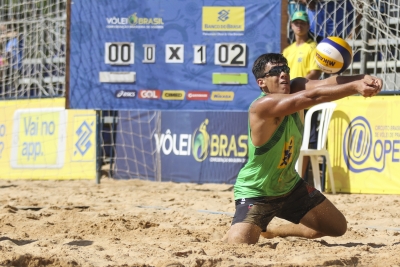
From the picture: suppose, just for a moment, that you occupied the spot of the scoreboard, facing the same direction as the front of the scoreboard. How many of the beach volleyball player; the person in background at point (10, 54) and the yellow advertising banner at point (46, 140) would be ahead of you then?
1

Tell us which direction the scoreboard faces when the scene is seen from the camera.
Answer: facing the viewer

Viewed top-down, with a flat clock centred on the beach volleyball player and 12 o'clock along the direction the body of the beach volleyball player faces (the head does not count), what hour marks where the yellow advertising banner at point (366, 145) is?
The yellow advertising banner is roughly at 8 o'clock from the beach volleyball player.

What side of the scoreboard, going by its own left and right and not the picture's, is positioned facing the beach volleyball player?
front

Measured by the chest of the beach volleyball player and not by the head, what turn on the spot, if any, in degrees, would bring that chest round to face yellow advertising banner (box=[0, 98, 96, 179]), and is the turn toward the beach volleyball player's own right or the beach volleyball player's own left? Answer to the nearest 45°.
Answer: approximately 180°

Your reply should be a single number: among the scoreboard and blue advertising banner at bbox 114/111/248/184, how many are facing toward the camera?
2

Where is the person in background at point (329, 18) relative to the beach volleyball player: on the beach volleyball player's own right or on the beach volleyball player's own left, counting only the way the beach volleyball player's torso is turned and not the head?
on the beach volleyball player's own left

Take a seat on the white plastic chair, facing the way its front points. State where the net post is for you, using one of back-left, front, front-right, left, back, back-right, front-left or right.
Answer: front-right

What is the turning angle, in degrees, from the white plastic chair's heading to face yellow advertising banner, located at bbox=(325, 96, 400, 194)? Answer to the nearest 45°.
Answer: approximately 135° to its left

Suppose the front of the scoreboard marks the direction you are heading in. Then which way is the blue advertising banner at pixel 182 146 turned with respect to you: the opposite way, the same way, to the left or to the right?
the same way

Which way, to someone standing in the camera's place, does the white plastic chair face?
facing the viewer and to the left of the viewer

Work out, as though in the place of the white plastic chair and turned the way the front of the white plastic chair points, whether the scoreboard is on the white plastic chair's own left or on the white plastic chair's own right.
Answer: on the white plastic chair's own right

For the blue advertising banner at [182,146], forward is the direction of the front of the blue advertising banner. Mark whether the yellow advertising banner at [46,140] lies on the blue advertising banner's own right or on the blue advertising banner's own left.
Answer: on the blue advertising banner's own right

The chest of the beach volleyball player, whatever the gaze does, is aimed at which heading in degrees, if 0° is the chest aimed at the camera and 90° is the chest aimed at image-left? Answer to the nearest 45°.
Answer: approximately 315°

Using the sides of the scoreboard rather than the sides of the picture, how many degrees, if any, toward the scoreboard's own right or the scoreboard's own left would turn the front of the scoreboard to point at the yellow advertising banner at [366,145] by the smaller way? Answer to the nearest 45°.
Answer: approximately 90° to the scoreboard's own left

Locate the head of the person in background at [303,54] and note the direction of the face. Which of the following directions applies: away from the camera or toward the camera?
toward the camera

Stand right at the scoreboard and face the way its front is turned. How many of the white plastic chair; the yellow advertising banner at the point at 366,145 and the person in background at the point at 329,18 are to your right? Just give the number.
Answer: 0
